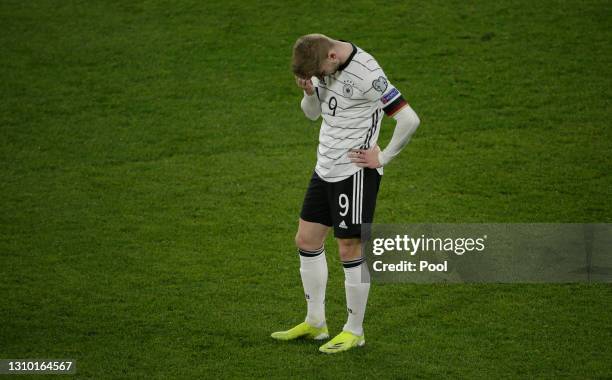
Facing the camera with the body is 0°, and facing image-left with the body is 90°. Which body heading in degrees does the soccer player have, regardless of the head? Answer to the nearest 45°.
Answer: approximately 45°
